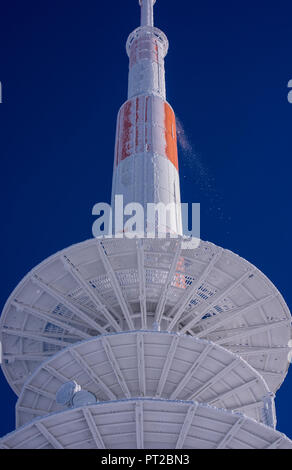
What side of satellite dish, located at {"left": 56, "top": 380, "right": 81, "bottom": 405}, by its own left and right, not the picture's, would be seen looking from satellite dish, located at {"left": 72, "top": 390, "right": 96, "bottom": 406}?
left

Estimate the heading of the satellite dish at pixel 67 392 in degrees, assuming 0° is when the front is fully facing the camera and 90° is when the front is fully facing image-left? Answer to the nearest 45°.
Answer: approximately 45°
